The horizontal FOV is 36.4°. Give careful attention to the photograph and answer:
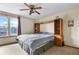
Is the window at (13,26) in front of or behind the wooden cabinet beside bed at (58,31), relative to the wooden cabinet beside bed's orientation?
in front

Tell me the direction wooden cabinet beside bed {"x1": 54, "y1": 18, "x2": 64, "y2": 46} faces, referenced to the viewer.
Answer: facing the viewer and to the left of the viewer
